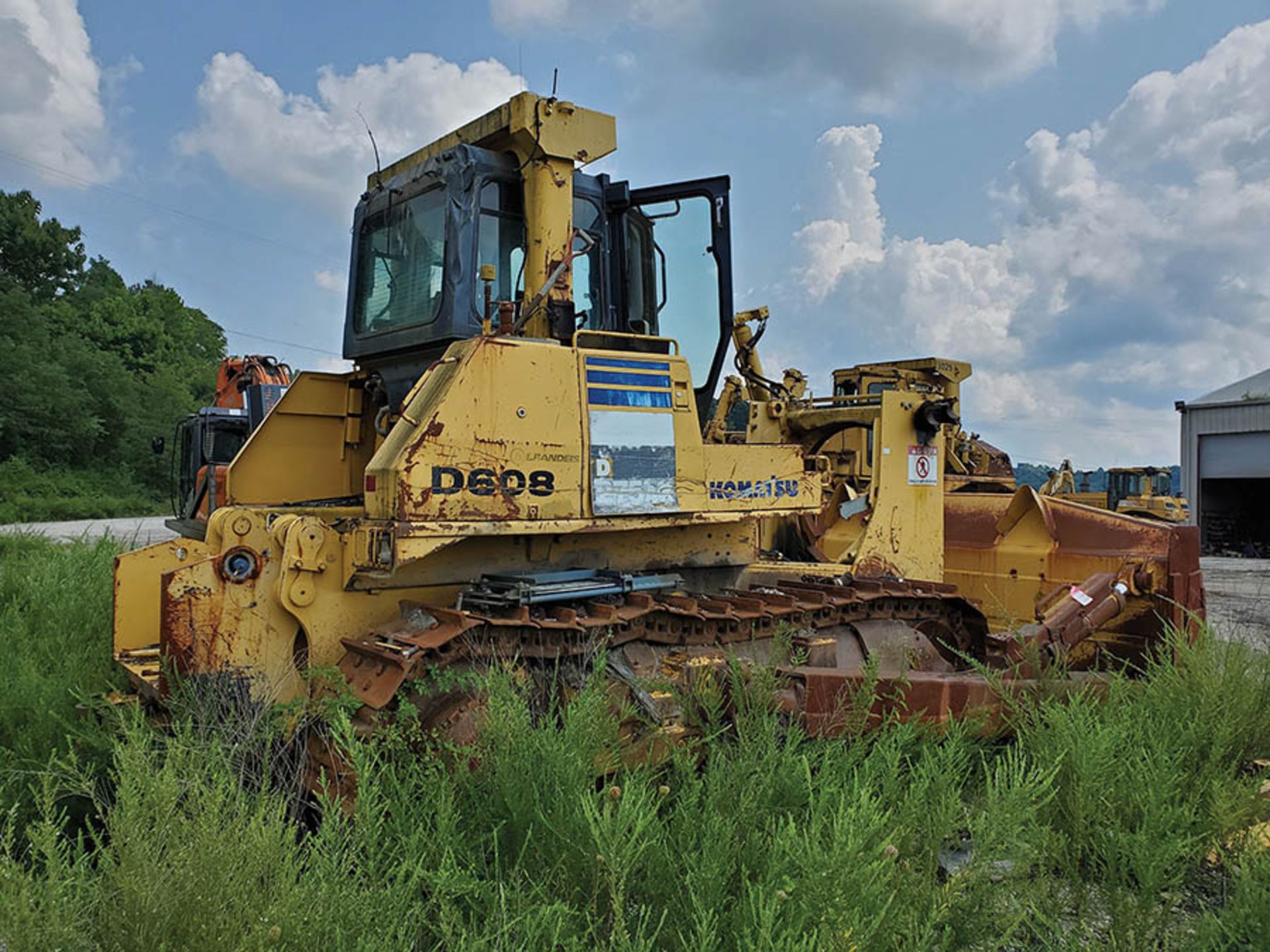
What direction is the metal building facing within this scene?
toward the camera

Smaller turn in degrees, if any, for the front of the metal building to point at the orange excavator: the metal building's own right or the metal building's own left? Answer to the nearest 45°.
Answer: approximately 45° to the metal building's own right

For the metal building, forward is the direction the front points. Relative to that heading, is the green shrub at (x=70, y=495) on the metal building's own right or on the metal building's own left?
on the metal building's own right

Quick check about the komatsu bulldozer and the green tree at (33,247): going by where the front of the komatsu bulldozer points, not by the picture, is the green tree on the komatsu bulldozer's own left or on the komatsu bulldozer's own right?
on the komatsu bulldozer's own left

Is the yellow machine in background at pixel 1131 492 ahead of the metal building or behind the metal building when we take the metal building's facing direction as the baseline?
ahead

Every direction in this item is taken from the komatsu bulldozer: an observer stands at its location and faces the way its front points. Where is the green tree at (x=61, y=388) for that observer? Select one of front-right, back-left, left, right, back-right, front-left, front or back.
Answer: left

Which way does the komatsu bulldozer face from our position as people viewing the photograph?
facing away from the viewer and to the right of the viewer

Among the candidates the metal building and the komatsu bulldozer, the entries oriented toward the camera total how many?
1

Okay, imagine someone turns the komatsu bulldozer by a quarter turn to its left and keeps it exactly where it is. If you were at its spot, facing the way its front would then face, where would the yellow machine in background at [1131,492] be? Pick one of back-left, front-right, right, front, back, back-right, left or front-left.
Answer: right
